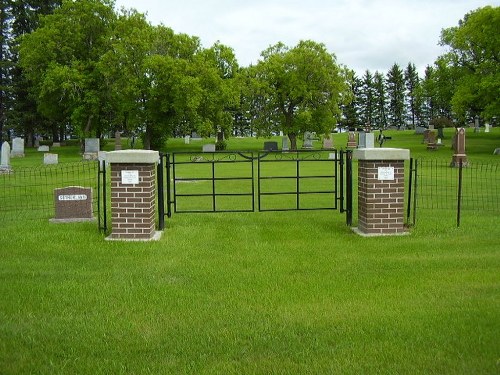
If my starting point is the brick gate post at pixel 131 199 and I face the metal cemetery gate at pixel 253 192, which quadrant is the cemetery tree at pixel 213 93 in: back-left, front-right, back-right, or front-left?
front-left

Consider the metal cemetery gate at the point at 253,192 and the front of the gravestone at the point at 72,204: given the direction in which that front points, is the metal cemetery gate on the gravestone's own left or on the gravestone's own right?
on the gravestone's own left

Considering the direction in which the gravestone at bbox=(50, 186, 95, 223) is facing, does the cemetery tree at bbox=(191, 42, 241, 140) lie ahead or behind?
behind

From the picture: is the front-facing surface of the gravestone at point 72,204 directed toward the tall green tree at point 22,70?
no

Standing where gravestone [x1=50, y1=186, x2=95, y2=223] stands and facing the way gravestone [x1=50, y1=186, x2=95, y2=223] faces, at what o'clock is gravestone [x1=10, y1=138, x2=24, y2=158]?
gravestone [x1=10, y1=138, x2=24, y2=158] is roughly at 6 o'clock from gravestone [x1=50, y1=186, x2=95, y2=223].

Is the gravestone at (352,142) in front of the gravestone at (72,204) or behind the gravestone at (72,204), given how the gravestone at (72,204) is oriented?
behind

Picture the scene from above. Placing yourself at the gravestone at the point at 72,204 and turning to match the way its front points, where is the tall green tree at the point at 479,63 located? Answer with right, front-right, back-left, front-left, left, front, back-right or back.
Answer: back-left

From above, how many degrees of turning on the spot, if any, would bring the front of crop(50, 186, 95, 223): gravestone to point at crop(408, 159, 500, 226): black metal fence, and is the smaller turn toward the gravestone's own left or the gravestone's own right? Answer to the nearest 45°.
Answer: approximately 90° to the gravestone's own left

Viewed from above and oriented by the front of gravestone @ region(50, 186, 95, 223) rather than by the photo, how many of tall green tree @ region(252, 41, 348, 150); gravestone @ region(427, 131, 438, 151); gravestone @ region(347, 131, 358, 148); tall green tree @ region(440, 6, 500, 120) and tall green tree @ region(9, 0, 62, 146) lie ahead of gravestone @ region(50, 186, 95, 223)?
0

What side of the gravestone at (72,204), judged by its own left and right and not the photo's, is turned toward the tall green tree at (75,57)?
back

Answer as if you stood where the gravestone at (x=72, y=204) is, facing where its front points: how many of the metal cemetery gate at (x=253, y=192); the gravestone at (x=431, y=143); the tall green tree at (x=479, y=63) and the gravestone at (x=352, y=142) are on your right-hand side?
0

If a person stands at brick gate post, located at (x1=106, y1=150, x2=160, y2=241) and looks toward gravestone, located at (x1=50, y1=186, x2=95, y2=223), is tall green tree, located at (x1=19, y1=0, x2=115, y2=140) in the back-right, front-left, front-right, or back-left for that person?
front-right

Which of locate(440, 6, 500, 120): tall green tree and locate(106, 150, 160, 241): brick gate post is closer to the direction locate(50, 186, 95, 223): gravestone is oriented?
the brick gate post

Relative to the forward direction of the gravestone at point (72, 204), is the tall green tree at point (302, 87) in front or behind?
behind

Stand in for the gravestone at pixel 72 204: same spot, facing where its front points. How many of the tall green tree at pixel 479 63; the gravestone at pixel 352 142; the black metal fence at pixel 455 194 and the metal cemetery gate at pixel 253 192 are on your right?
0

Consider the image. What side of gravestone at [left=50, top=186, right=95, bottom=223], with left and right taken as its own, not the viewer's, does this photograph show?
front
